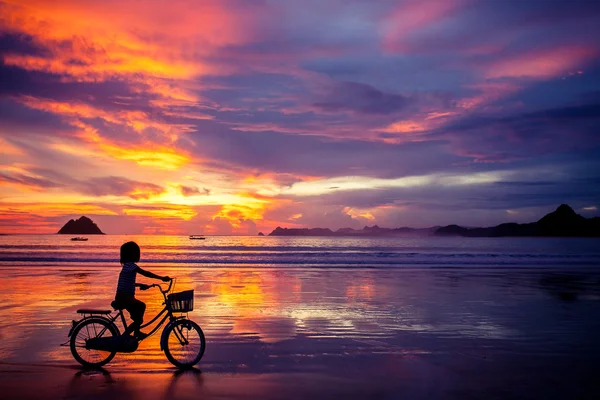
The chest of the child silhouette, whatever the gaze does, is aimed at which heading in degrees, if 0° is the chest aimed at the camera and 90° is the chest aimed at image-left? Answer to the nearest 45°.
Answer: approximately 270°

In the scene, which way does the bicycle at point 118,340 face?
to the viewer's right
